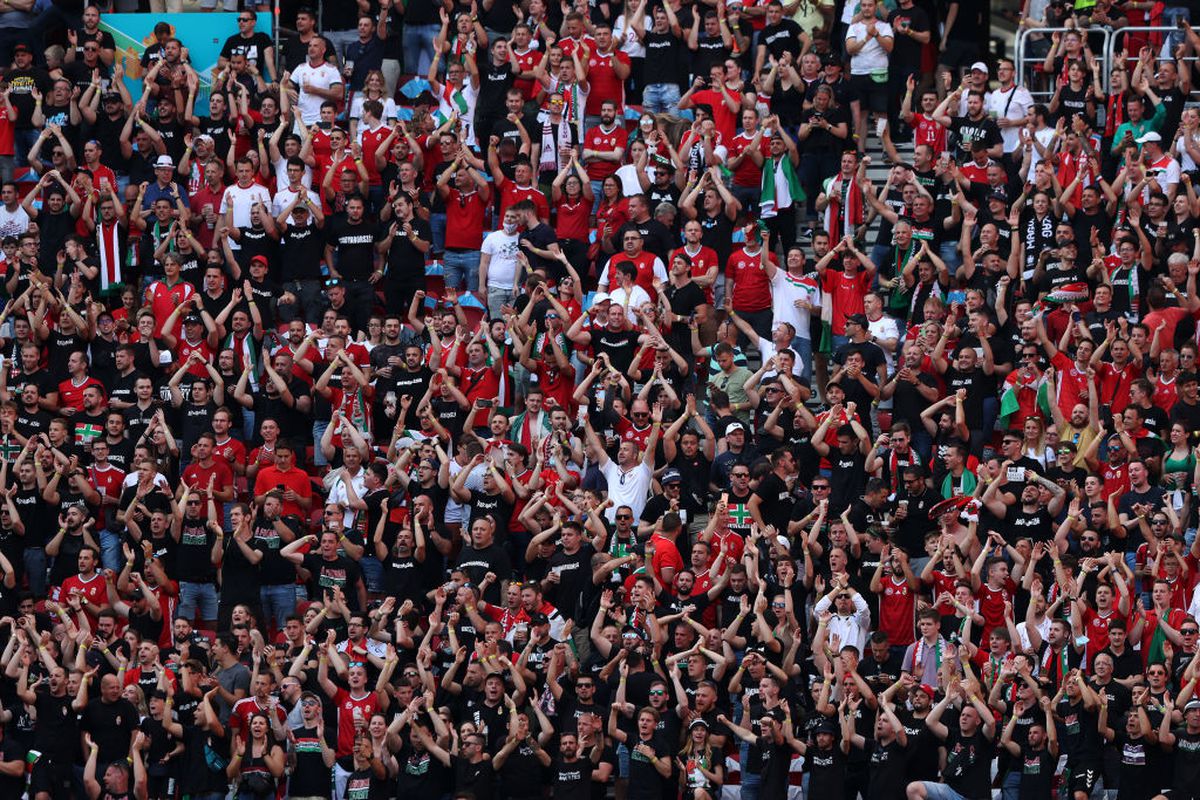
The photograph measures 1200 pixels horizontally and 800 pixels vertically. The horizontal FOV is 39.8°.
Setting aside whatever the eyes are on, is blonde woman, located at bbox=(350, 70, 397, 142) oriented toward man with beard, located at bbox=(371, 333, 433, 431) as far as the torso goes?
yes

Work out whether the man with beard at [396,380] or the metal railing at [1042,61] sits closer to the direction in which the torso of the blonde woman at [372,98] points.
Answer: the man with beard

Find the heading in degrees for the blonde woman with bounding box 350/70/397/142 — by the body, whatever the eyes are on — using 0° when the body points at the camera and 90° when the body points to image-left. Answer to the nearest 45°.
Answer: approximately 0°

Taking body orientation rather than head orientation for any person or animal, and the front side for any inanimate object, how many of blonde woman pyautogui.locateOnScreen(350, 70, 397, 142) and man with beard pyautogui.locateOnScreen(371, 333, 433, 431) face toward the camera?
2

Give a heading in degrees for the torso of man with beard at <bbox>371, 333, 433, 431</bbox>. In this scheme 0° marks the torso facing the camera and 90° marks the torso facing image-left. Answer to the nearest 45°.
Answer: approximately 0°

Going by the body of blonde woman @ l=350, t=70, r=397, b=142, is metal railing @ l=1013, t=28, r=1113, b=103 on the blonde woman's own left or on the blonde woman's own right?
on the blonde woman's own left

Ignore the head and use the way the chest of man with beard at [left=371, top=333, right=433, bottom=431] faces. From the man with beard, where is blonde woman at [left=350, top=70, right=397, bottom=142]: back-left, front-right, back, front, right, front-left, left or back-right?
back
